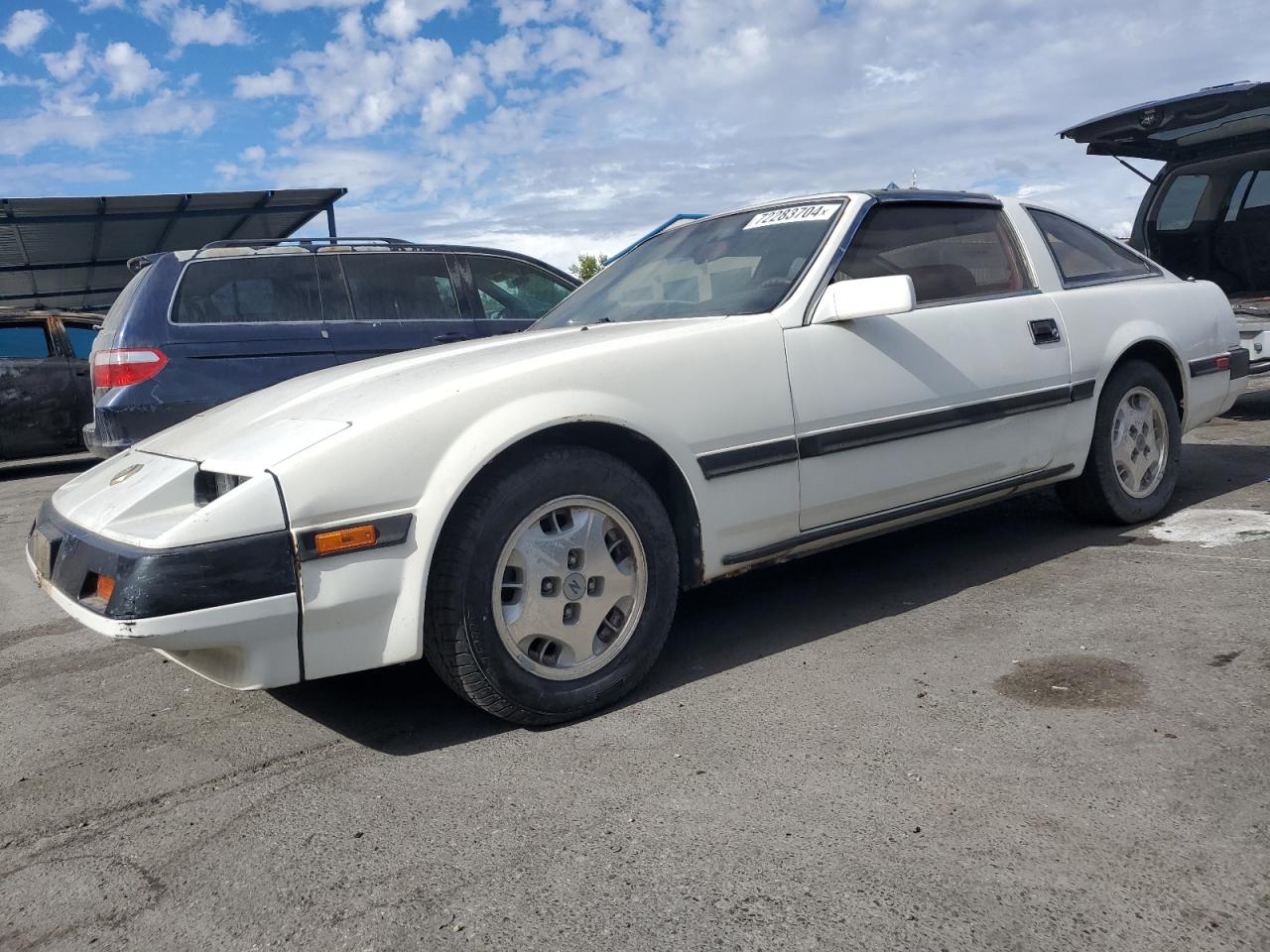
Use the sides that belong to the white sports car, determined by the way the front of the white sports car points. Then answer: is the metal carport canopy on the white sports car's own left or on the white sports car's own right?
on the white sports car's own right

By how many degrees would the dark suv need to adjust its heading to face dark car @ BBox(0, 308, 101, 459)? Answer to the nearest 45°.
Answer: approximately 135° to its left

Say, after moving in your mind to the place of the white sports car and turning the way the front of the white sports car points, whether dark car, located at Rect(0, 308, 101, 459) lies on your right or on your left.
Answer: on your right

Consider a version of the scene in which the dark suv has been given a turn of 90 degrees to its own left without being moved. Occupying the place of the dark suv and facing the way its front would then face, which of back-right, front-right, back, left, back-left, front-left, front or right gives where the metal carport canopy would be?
front-left

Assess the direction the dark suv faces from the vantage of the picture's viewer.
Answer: facing away from the viewer and to the right of the viewer

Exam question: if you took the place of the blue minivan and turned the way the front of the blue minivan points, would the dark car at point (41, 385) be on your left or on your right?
on your left

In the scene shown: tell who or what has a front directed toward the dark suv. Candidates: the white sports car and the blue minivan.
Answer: the blue minivan

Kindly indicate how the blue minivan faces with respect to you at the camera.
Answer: facing to the right of the viewer

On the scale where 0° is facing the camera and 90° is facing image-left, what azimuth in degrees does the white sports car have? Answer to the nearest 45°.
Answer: approximately 45°

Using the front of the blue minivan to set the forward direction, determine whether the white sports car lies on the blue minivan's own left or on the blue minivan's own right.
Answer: on the blue minivan's own right
